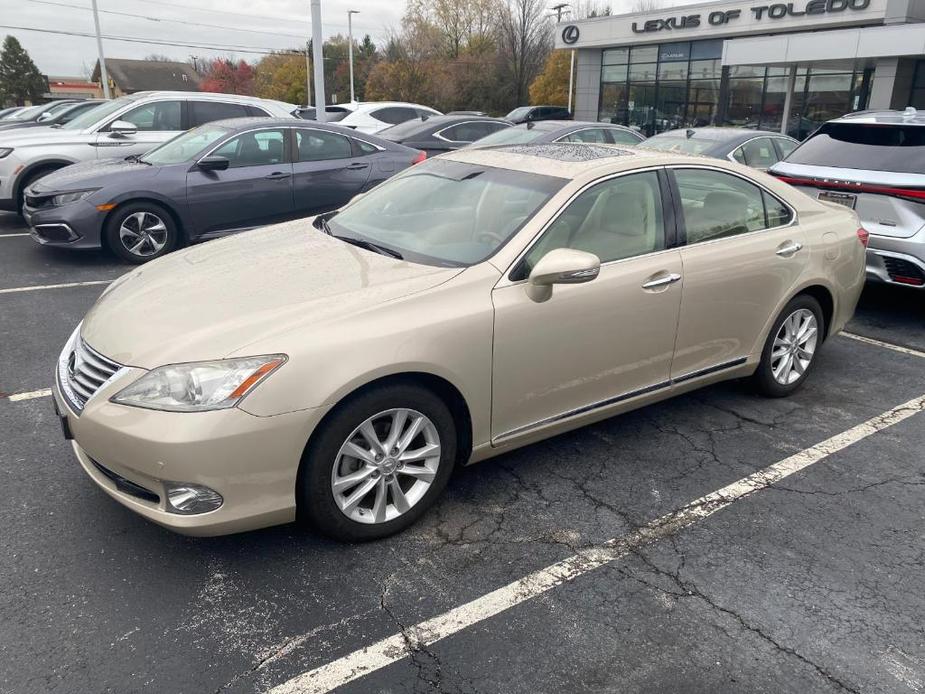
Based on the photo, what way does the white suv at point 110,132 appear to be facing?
to the viewer's left

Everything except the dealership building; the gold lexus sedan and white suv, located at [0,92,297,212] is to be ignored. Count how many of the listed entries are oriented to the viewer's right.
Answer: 0

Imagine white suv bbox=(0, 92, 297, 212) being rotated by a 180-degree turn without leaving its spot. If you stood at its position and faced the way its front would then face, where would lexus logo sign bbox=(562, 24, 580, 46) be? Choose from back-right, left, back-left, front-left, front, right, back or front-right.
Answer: front-left

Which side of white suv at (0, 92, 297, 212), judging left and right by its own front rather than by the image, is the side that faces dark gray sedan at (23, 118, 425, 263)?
left

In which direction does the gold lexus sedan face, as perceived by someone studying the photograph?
facing the viewer and to the left of the viewer

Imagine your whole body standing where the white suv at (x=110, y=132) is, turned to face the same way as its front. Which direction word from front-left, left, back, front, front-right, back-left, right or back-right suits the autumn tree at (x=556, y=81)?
back-right

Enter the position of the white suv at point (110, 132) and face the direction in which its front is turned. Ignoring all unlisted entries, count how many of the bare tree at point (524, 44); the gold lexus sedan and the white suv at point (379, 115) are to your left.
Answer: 1

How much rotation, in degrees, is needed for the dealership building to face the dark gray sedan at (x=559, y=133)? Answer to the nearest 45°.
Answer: approximately 45° to its left

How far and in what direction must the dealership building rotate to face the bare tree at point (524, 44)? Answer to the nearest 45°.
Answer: approximately 90° to its right

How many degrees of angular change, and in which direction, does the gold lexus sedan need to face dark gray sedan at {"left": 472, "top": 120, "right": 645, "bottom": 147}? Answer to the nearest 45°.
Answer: approximately 135° to its right
